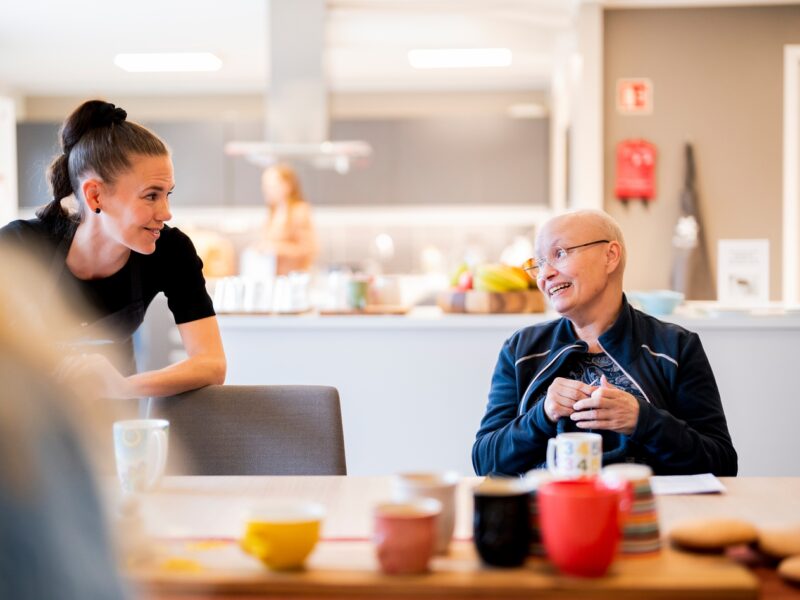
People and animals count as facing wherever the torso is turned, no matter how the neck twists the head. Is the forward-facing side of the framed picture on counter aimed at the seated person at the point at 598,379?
yes

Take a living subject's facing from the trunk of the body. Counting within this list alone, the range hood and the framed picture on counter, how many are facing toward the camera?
2

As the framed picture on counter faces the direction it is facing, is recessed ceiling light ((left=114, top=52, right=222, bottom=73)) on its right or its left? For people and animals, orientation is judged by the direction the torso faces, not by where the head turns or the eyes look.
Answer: on its right

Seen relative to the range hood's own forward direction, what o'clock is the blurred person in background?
The blurred person in background is roughly at 6 o'clock from the range hood.

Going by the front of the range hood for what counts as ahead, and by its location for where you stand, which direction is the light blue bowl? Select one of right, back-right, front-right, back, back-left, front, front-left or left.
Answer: front-left

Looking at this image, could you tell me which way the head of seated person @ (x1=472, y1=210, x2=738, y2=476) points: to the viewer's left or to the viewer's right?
to the viewer's left

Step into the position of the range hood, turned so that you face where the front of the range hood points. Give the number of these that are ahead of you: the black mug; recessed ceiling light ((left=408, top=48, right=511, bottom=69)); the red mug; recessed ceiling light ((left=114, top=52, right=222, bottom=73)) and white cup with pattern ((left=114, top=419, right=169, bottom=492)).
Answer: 3

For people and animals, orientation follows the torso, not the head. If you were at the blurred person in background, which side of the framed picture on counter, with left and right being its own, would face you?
right

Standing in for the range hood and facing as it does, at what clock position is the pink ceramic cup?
The pink ceramic cup is roughly at 12 o'clock from the range hood.
